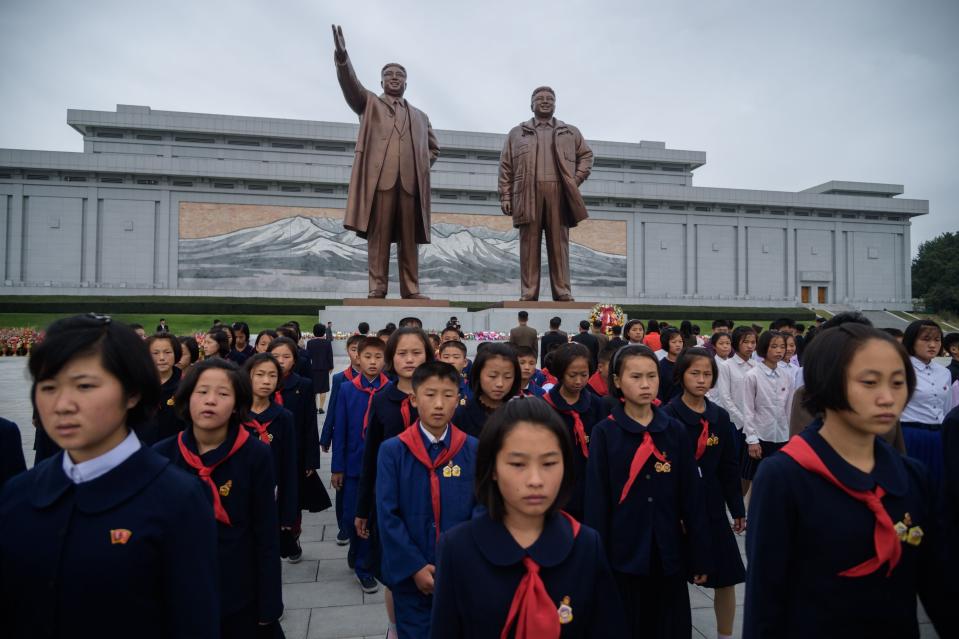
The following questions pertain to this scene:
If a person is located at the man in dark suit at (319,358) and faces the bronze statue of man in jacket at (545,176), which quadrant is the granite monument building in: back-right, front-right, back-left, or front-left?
front-left

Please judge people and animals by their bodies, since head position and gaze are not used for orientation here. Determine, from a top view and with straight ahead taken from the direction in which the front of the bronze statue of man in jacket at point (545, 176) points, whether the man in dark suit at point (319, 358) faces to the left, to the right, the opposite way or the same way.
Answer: the opposite way

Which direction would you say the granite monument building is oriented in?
toward the camera

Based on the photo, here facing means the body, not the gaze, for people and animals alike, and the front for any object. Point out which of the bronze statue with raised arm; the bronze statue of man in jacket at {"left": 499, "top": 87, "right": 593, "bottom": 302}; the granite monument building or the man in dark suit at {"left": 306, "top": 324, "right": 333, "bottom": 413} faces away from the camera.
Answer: the man in dark suit

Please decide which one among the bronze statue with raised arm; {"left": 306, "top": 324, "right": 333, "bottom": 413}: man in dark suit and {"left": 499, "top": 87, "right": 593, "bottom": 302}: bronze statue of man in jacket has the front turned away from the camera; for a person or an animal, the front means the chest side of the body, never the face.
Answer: the man in dark suit

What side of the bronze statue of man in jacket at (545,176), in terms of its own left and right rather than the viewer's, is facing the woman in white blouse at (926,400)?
front

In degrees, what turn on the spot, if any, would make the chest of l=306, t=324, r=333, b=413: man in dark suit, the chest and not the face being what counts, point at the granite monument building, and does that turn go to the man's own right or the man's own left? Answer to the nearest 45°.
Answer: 0° — they already face it

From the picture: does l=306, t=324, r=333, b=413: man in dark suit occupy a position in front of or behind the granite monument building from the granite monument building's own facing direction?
in front

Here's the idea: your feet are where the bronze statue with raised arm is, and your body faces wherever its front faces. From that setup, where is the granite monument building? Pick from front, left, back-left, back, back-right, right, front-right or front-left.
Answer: back

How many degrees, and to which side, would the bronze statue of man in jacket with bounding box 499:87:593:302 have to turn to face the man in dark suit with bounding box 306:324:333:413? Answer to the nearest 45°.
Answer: approximately 45° to its right

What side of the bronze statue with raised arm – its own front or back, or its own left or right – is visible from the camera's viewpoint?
front

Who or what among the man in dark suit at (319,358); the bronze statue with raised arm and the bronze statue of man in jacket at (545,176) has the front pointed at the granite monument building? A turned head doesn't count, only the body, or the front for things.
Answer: the man in dark suit

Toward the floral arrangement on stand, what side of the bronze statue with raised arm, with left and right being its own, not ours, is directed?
left

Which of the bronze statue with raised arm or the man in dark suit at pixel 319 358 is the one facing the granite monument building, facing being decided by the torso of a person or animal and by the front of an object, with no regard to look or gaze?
the man in dark suit

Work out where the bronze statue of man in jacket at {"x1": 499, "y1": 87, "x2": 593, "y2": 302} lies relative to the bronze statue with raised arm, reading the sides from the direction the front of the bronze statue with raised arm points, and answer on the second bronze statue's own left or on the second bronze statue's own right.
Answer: on the second bronze statue's own left

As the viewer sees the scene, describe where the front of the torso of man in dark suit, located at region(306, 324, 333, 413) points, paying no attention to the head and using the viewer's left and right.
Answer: facing away from the viewer

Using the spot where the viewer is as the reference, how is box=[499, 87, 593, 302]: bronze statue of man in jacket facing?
facing the viewer
